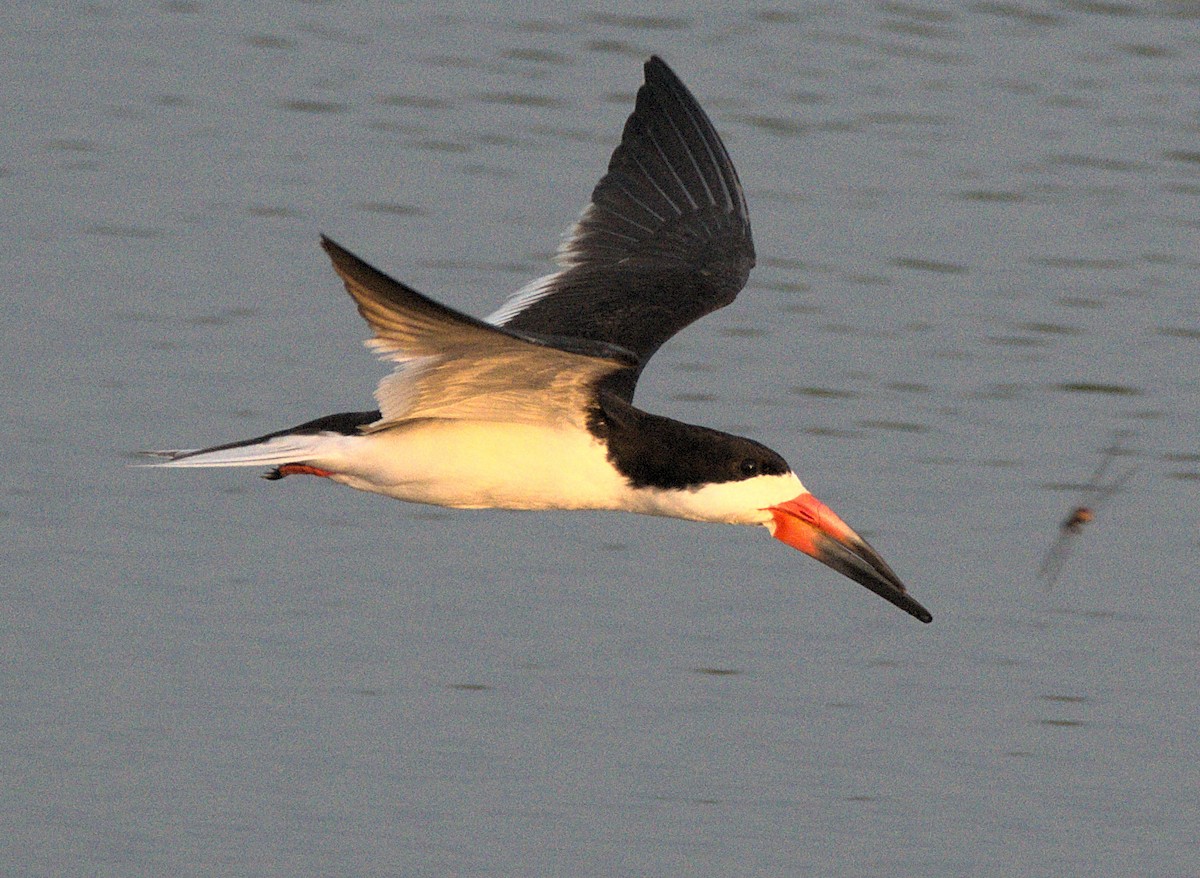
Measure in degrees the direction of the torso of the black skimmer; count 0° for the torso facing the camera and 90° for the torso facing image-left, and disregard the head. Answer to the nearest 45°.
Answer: approximately 270°
